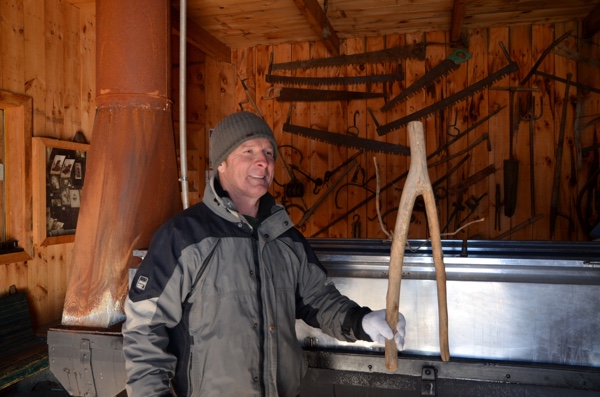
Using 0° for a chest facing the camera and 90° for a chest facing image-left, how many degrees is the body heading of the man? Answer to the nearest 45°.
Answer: approximately 315°

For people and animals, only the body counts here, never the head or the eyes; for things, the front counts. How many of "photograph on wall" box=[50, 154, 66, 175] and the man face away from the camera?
0

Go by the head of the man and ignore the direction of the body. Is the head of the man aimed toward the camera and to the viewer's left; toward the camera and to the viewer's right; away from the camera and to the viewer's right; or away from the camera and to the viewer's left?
toward the camera and to the viewer's right

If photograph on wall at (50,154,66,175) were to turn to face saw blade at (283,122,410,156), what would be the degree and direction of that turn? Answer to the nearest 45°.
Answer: approximately 45° to its left

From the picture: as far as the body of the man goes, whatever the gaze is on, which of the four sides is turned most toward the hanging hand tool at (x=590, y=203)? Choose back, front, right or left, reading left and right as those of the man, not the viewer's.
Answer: left

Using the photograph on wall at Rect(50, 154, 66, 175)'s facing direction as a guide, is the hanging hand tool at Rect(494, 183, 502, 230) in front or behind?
in front

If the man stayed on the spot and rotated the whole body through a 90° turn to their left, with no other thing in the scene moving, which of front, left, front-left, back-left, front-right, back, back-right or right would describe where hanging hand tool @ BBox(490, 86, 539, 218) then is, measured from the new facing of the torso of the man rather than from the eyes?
front

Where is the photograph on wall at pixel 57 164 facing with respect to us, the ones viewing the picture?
facing the viewer and to the right of the viewer

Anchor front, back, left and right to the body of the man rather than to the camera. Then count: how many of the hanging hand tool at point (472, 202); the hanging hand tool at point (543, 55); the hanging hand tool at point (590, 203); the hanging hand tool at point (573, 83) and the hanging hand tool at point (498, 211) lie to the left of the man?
5

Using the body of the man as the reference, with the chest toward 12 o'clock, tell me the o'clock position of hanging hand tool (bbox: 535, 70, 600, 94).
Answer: The hanging hand tool is roughly at 9 o'clock from the man.
